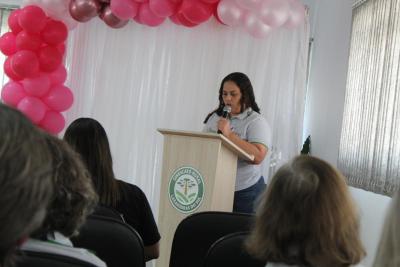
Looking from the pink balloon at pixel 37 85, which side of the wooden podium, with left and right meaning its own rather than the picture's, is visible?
right

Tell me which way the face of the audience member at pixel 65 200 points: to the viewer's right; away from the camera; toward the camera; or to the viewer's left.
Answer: away from the camera

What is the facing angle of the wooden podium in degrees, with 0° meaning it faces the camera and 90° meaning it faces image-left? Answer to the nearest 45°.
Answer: approximately 45°

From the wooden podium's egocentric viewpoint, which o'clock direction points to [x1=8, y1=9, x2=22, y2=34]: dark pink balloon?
The dark pink balloon is roughly at 3 o'clock from the wooden podium.

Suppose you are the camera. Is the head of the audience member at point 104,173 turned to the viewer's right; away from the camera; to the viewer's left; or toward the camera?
away from the camera

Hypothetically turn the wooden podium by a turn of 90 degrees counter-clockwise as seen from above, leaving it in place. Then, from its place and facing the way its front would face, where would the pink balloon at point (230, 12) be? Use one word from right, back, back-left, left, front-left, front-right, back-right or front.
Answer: back-left

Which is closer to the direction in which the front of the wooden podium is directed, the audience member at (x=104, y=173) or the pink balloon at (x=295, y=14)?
the audience member

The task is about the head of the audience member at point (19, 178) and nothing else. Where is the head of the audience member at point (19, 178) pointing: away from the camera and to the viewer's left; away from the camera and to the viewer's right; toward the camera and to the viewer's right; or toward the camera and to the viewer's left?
away from the camera and to the viewer's right

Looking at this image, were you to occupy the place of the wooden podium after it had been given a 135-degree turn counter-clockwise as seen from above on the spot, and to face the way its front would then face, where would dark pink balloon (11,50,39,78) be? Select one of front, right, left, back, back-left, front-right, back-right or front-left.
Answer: back-left

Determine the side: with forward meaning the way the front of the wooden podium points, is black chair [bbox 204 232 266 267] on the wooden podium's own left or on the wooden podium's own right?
on the wooden podium's own left

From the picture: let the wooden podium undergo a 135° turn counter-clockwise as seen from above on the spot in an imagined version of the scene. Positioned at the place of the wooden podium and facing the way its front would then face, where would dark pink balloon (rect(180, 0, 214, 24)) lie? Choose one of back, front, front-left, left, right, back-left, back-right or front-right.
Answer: left

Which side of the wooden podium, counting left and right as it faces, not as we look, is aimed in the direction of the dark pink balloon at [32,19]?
right

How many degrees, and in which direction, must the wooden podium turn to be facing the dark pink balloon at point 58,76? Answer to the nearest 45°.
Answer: approximately 90° to its right

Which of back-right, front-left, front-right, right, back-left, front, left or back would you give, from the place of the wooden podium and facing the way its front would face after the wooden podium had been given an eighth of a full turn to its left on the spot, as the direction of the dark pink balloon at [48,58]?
back-right

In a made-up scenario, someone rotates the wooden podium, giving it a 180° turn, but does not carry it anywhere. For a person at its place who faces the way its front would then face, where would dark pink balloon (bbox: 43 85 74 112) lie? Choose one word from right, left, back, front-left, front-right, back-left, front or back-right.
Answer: left

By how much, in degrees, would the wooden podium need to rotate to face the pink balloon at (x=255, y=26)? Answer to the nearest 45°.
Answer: approximately 135° to its right

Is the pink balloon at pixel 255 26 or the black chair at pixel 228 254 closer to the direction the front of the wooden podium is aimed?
the black chair
